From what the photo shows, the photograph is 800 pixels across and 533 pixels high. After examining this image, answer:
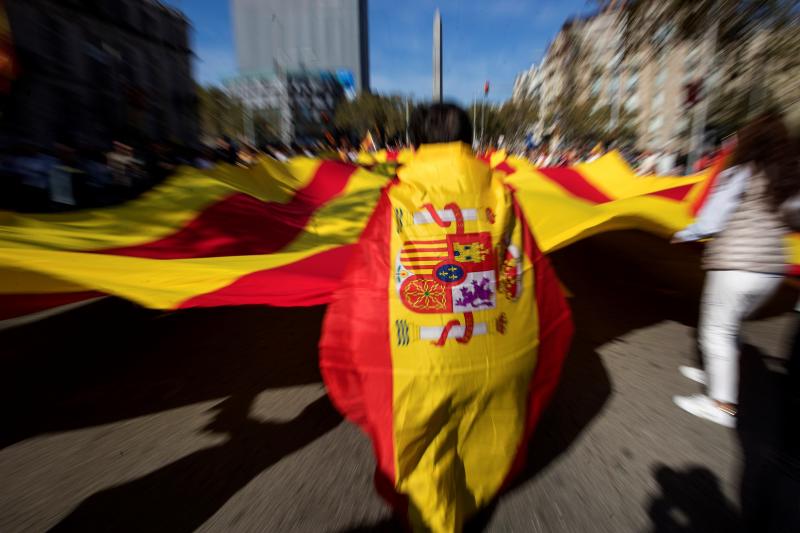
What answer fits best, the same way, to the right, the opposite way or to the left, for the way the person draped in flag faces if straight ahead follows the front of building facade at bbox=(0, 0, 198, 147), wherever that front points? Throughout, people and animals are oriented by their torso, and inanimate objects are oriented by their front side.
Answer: to the left

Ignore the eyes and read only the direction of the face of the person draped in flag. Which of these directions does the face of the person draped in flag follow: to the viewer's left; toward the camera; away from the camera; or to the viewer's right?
away from the camera

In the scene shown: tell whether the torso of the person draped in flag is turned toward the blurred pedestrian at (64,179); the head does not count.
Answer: no

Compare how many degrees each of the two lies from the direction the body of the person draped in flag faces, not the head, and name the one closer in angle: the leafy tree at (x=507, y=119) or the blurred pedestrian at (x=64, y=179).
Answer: the leafy tree

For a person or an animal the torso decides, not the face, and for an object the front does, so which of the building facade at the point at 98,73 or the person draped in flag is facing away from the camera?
the person draped in flag

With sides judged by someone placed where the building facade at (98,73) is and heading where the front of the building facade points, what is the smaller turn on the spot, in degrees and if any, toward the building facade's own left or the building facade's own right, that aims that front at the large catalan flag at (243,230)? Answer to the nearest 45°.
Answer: approximately 45° to the building facade's own right

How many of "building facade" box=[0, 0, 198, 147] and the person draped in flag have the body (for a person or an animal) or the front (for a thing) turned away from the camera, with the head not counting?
1

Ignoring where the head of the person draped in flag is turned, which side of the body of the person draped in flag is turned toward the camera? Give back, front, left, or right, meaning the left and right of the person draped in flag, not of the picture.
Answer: back

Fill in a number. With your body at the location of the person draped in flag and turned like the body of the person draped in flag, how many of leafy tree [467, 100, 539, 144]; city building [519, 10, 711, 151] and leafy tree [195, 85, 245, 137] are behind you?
0

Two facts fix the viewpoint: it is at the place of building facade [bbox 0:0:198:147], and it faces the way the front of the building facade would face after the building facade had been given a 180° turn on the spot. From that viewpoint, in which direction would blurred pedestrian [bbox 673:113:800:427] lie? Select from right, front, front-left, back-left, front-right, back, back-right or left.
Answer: back-left

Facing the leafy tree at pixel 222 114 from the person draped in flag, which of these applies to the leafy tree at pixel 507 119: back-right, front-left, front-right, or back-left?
front-right

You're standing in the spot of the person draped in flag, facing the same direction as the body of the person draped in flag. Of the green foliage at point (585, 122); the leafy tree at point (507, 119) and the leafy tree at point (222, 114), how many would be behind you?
0

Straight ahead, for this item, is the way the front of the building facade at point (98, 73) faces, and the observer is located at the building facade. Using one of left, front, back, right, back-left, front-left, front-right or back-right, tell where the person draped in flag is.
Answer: front-right
